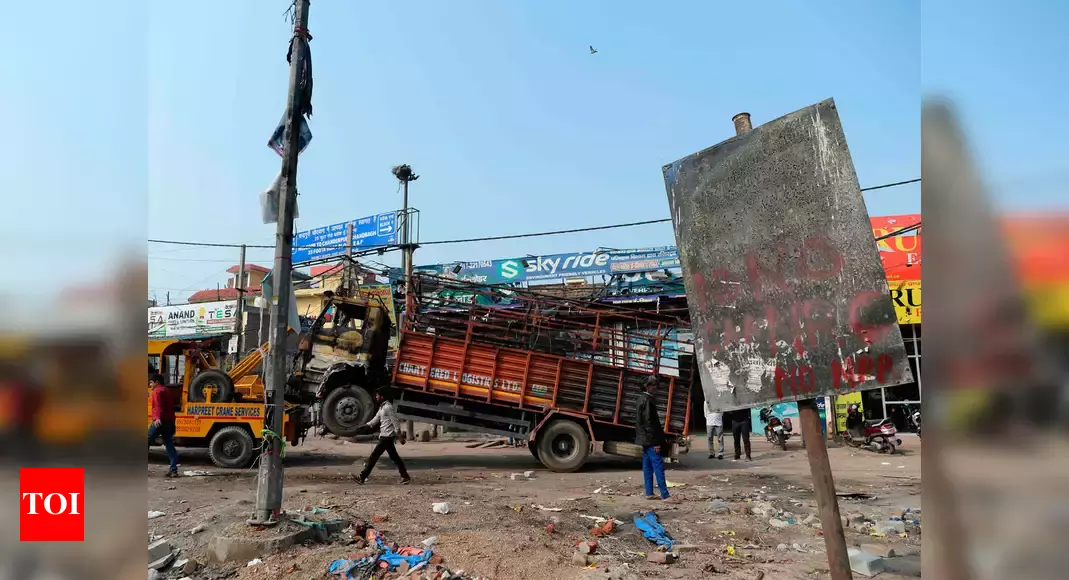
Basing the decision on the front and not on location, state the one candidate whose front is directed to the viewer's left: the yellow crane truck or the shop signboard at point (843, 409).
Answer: the yellow crane truck

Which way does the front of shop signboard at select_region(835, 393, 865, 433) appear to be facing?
toward the camera

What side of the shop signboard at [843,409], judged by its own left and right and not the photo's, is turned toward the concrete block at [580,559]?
front

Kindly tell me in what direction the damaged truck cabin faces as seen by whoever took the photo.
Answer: facing to the left of the viewer

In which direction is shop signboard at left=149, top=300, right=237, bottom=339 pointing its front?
toward the camera

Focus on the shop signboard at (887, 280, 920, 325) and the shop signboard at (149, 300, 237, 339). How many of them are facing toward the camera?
2

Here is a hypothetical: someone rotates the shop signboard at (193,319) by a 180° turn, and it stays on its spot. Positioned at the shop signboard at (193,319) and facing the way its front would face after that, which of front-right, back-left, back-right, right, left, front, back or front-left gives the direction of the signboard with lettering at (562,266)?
back-right

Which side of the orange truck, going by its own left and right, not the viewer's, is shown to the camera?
left

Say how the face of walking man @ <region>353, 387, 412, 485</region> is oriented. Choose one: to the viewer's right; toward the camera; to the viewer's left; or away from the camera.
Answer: to the viewer's left

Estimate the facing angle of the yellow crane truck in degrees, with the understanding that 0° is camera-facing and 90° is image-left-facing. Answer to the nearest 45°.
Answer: approximately 90°

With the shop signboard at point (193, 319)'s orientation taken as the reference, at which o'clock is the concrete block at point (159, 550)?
The concrete block is roughly at 12 o'clock from the shop signboard.

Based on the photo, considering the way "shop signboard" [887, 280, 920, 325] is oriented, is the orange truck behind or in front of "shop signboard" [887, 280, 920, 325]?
in front

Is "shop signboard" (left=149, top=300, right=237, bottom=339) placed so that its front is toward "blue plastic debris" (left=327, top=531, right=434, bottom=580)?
yes

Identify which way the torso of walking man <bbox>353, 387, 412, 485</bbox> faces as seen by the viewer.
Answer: to the viewer's left
